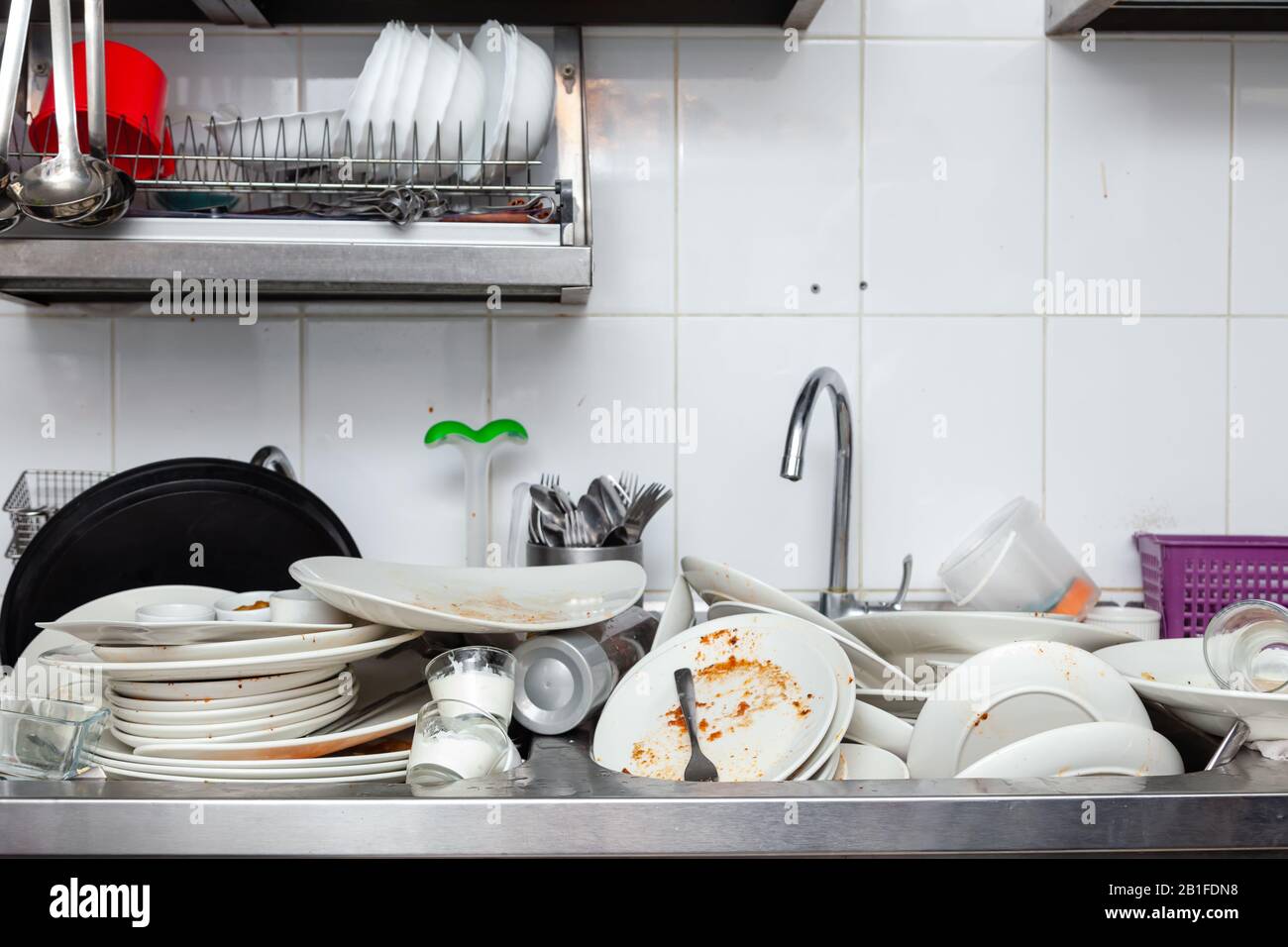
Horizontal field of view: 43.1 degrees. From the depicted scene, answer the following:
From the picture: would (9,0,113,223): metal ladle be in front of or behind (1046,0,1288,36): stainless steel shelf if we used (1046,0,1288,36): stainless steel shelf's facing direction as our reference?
in front

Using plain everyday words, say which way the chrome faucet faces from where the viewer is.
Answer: facing the viewer and to the left of the viewer

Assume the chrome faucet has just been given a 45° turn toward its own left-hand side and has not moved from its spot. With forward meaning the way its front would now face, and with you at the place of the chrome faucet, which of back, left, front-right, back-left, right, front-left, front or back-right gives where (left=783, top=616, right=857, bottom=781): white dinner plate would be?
front

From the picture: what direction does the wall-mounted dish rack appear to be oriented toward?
toward the camera

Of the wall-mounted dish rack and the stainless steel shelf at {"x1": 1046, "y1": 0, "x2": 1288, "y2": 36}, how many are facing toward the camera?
2

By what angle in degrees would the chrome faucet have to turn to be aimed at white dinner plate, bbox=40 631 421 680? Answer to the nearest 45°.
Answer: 0° — it already faces it

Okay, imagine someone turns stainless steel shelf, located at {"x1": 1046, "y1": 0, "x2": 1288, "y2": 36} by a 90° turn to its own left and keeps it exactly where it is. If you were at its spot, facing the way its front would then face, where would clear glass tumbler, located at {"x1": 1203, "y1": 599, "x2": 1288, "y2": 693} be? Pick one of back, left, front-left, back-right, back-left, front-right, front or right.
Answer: right

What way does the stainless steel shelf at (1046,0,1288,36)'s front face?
toward the camera
